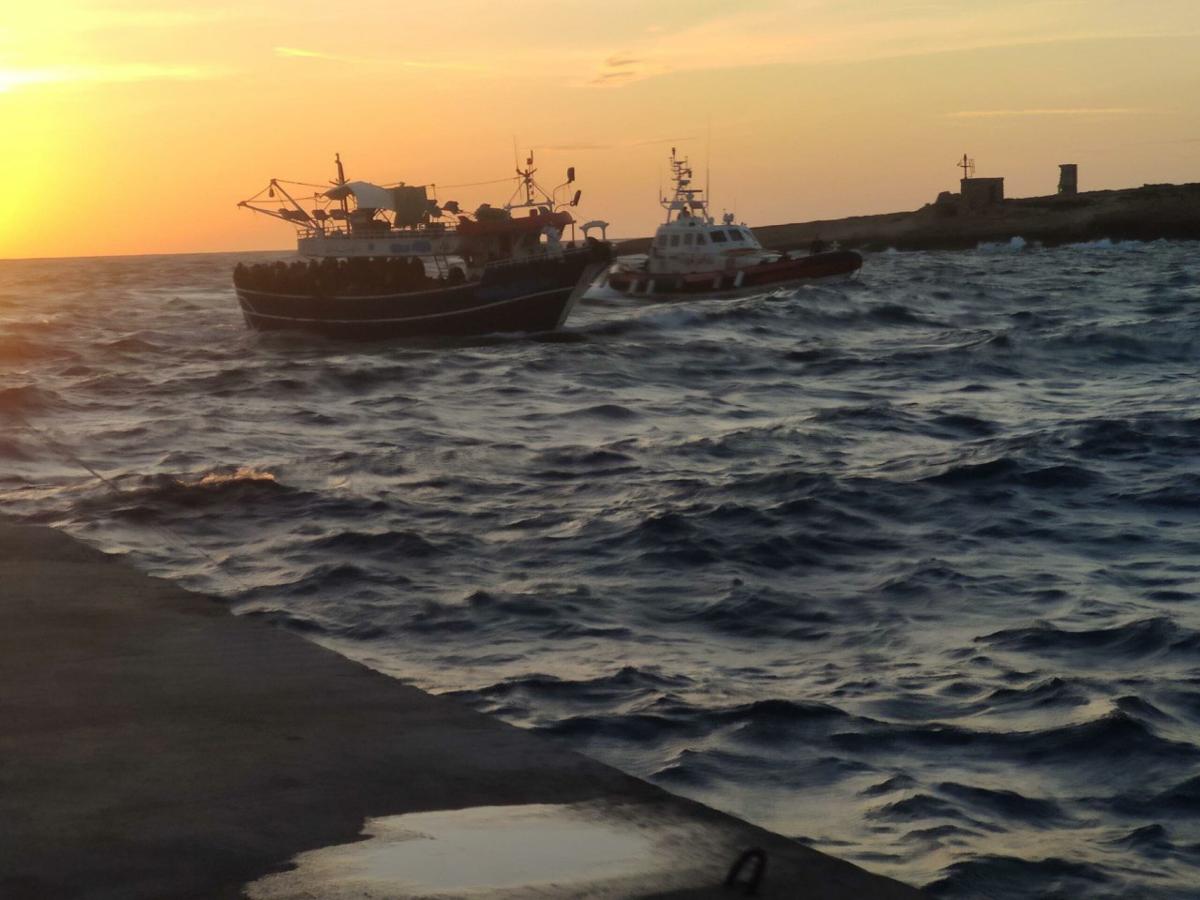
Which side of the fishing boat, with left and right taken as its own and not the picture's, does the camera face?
right
